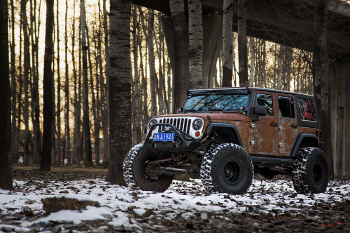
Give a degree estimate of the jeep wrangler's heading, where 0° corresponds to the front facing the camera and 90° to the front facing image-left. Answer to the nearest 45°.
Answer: approximately 45°

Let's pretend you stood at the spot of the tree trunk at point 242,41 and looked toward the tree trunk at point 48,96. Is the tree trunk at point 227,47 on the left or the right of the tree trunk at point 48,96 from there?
left

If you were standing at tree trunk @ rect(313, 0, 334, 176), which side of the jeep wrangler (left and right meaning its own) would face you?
back

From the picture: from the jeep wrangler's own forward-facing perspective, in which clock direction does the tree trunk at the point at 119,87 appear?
The tree trunk is roughly at 2 o'clock from the jeep wrangler.

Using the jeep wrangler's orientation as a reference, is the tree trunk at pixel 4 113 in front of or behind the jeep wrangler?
in front

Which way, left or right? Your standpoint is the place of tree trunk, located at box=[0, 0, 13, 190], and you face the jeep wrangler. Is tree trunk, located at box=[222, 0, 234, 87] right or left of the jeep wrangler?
left

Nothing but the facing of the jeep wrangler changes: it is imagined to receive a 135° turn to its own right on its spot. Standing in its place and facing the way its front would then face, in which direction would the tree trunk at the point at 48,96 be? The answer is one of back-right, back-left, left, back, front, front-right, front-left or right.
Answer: front-left

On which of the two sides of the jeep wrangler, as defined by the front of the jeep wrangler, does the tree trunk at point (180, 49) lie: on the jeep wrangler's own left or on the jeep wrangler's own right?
on the jeep wrangler's own right
